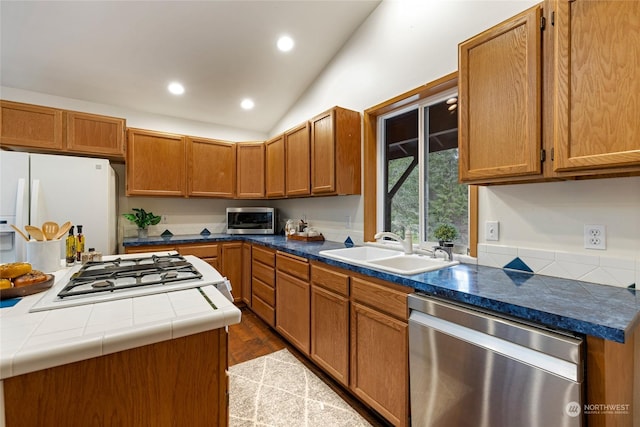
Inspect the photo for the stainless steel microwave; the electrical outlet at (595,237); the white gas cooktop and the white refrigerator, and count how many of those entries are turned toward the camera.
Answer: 3

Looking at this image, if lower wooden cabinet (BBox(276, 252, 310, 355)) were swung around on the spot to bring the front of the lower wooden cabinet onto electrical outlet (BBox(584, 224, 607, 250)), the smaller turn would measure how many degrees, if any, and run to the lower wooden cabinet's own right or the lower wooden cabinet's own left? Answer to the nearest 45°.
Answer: approximately 90° to the lower wooden cabinet's own left

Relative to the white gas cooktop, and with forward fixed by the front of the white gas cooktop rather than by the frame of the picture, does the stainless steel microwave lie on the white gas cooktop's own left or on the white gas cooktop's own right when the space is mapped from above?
on the white gas cooktop's own left

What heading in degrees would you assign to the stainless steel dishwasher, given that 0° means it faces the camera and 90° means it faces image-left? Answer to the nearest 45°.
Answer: approximately 45°

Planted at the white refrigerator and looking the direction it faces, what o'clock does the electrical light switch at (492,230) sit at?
The electrical light switch is roughly at 11 o'clock from the white refrigerator.

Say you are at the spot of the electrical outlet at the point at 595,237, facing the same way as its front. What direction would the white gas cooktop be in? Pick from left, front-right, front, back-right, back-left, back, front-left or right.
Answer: front-right

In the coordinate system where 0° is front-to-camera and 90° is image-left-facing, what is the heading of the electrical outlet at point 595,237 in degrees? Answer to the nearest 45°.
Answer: approximately 0°
